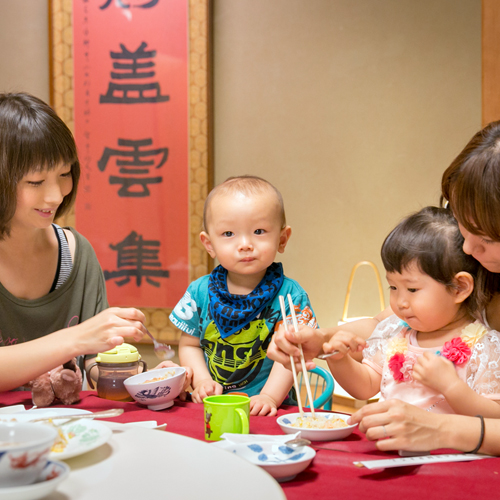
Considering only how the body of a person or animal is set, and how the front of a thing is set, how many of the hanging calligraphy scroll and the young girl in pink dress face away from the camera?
0

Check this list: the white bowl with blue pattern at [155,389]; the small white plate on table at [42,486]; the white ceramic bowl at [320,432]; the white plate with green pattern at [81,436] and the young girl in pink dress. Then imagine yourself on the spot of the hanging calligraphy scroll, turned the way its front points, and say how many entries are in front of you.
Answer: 5

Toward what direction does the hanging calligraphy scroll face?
toward the camera

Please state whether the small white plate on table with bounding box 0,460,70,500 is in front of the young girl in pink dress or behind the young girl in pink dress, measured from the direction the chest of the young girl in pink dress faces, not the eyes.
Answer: in front

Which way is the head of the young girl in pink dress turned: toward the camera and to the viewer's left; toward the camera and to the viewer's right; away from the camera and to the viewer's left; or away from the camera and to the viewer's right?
toward the camera and to the viewer's left

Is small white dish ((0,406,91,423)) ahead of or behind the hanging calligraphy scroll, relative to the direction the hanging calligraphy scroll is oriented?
ahead

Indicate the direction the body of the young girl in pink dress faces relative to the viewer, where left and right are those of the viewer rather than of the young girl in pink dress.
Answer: facing the viewer and to the left of the viewer

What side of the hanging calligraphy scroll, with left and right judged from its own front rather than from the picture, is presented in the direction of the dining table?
front

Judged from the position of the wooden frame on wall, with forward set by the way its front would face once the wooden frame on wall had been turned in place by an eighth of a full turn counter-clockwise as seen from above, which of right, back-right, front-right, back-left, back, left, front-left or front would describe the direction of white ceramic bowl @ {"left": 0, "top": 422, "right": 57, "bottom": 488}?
front-right

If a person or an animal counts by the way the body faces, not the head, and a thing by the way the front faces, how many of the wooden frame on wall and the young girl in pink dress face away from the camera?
0

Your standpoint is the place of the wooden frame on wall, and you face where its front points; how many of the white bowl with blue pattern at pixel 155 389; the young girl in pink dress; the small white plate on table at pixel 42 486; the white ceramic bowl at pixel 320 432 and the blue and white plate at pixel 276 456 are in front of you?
5

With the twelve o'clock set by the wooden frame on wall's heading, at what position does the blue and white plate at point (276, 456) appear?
The blue and white plate is roughly at 12 o'clock from the wooden frame on wall.

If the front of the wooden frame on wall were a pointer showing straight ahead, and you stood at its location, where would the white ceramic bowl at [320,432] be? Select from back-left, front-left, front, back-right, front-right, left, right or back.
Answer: front

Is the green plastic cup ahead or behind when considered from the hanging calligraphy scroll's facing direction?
ahead

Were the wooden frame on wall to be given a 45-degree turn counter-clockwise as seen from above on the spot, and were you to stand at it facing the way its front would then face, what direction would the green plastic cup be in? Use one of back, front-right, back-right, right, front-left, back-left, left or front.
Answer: front-right

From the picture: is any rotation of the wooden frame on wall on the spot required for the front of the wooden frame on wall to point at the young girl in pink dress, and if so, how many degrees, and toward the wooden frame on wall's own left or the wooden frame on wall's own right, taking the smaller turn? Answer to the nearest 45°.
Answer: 0° — it already faces them
